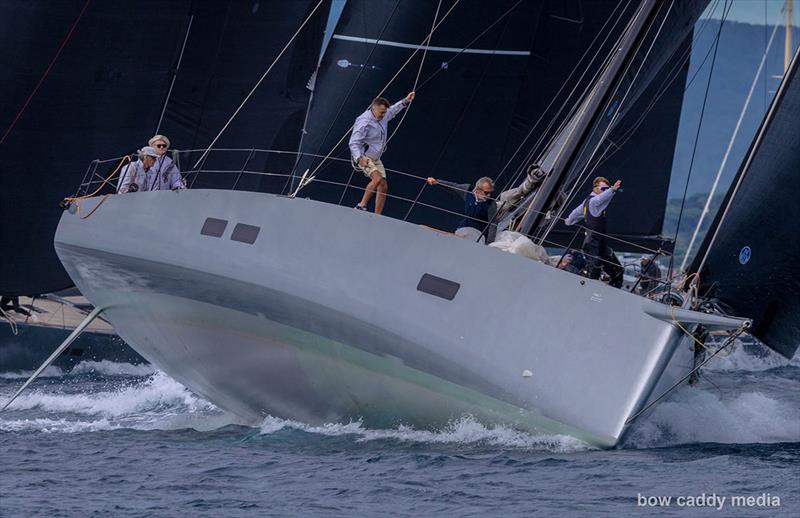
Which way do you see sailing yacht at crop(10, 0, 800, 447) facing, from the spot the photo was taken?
facing the viewer and to the right of the viewer

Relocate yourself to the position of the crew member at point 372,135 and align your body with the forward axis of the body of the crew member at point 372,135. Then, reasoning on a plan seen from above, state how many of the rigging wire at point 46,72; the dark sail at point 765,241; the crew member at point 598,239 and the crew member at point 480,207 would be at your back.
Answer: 1

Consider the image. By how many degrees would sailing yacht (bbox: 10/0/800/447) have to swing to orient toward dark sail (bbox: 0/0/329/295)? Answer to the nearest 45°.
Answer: approximately 180°

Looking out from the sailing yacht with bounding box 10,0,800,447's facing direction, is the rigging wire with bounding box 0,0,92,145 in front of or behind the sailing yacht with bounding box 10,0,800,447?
behind

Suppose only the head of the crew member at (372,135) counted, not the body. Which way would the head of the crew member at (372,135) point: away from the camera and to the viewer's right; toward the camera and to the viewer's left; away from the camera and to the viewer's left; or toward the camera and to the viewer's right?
toward the camera and to the viewer's right
